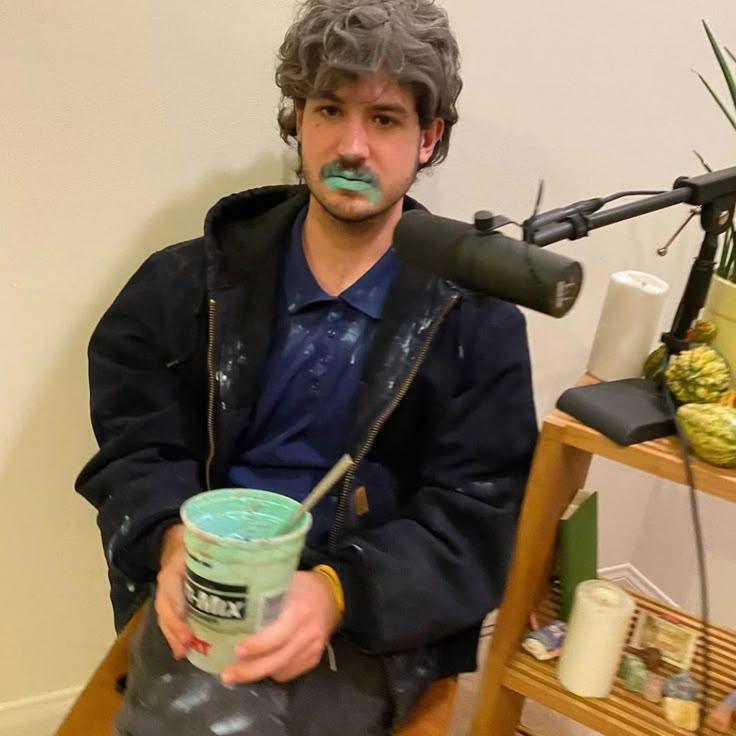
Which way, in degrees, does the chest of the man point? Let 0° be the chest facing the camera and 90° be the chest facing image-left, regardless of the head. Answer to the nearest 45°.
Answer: approximately 0°

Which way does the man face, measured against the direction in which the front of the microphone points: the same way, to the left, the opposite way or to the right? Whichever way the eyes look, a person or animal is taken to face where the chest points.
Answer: to the left

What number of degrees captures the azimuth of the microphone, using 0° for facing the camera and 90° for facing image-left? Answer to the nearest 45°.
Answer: approximately 90°

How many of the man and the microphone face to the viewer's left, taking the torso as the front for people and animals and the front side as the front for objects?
1
